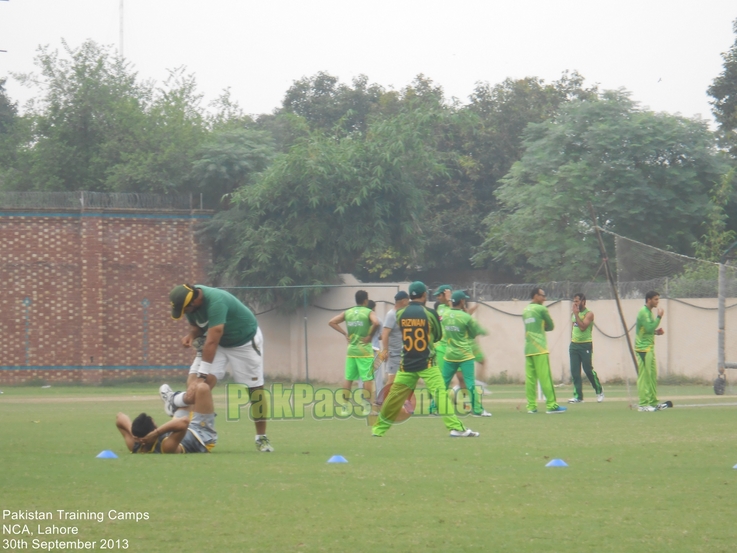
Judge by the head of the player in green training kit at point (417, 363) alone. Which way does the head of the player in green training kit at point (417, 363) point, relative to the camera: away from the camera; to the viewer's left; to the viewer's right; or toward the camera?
away from the camera

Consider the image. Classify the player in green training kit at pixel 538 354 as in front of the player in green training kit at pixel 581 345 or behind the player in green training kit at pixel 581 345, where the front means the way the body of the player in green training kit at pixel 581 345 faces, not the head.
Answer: in front
